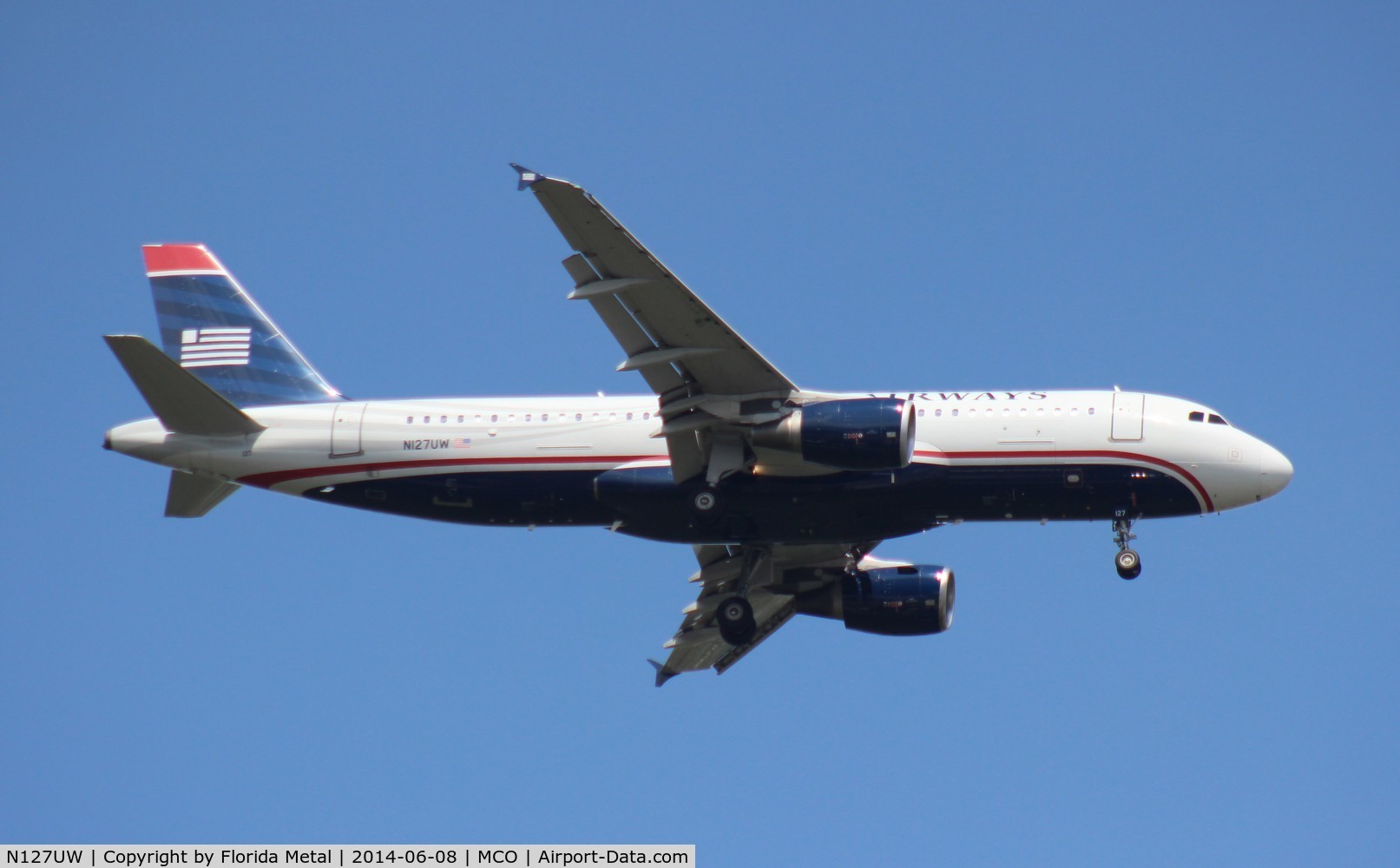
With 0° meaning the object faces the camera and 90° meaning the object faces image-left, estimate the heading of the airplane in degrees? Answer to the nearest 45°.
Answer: approximately 270°
